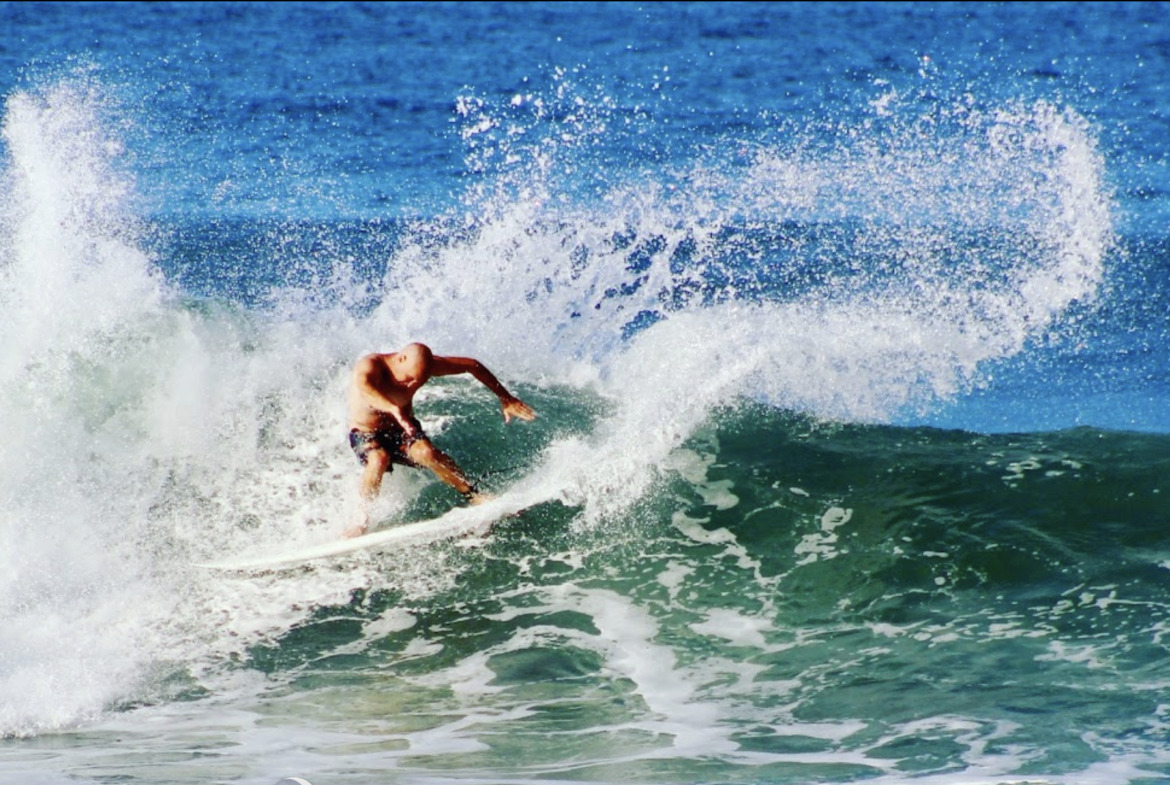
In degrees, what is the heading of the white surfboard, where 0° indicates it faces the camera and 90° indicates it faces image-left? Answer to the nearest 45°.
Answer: approximately 90°
